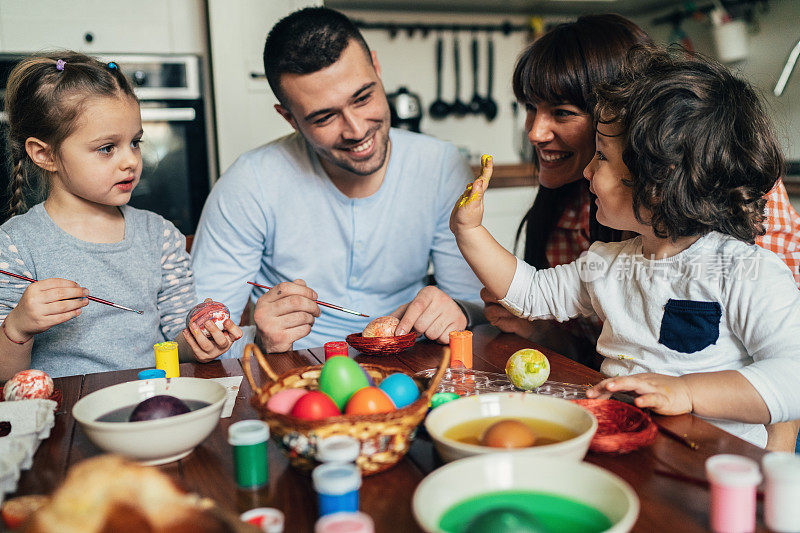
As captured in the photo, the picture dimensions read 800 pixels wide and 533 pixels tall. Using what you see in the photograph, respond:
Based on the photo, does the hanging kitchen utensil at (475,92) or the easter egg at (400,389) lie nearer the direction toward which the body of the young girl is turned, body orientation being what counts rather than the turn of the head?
the easter egg

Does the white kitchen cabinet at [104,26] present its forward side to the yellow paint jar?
yes

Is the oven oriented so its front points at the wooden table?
yes

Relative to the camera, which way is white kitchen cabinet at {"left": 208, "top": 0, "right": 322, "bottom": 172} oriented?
toward the camera

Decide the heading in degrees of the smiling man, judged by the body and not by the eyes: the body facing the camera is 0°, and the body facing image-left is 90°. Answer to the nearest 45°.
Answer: approximately 0°

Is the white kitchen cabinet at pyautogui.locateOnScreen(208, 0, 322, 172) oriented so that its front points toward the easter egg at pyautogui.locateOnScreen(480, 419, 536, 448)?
yes

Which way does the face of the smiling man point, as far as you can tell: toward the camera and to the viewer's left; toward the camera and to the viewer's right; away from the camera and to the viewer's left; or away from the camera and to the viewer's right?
toward the camera and to the viewer's right

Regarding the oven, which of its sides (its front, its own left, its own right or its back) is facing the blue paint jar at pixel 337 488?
front

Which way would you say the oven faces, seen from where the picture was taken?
facing the viewer

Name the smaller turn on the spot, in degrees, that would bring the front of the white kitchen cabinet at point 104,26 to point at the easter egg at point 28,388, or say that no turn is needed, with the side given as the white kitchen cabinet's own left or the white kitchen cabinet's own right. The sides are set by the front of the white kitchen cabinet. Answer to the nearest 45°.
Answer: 0° — it already faces it

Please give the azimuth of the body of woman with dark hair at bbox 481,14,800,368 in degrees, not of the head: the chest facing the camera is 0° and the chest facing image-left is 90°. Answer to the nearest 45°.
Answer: approximately 45°

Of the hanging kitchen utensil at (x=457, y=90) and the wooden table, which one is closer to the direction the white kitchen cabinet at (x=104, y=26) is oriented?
the wooden table

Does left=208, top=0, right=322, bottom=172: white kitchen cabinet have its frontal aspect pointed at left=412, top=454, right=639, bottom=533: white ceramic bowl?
yes

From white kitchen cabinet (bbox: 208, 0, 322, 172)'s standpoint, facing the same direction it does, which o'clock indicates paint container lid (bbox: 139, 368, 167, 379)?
The paint container lid is roughly at 12 o'clock from the white kitchen cabinet.

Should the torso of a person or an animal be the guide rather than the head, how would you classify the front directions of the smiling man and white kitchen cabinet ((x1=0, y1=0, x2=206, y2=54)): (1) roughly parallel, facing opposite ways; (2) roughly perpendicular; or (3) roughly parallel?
roughly parallel

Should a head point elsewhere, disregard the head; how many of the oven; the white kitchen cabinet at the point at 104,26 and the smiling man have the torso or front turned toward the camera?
3

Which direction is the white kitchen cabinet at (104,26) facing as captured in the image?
toward the camera
